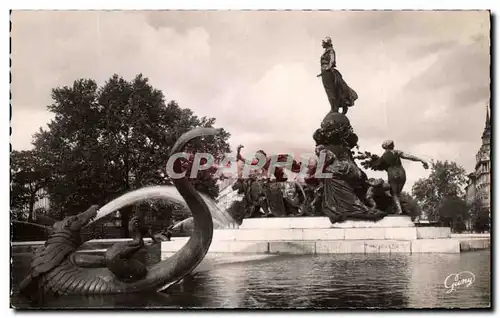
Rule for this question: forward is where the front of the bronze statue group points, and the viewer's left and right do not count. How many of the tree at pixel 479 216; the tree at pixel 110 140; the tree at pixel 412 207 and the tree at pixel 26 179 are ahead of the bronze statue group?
2

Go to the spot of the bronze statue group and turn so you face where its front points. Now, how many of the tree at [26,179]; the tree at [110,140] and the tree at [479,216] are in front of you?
2

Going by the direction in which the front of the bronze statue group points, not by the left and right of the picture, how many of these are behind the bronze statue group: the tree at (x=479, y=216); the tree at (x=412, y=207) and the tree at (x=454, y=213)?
3

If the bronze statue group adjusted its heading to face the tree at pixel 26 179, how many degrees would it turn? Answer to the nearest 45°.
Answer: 0° — it already faces it

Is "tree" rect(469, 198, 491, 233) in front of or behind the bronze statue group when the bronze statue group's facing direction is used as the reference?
behind

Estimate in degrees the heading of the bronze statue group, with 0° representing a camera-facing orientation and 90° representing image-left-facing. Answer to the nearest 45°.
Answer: approximately 90°

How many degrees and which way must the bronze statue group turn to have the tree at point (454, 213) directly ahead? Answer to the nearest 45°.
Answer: approximately 180°
